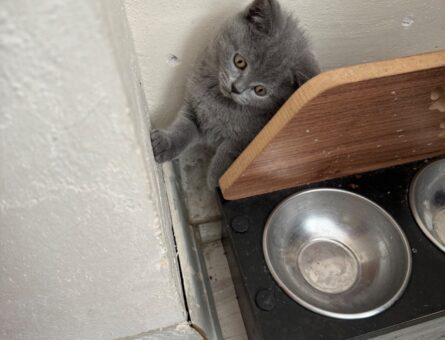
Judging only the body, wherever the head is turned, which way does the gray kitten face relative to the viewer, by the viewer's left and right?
facing the viewer and to the left of the viewer
